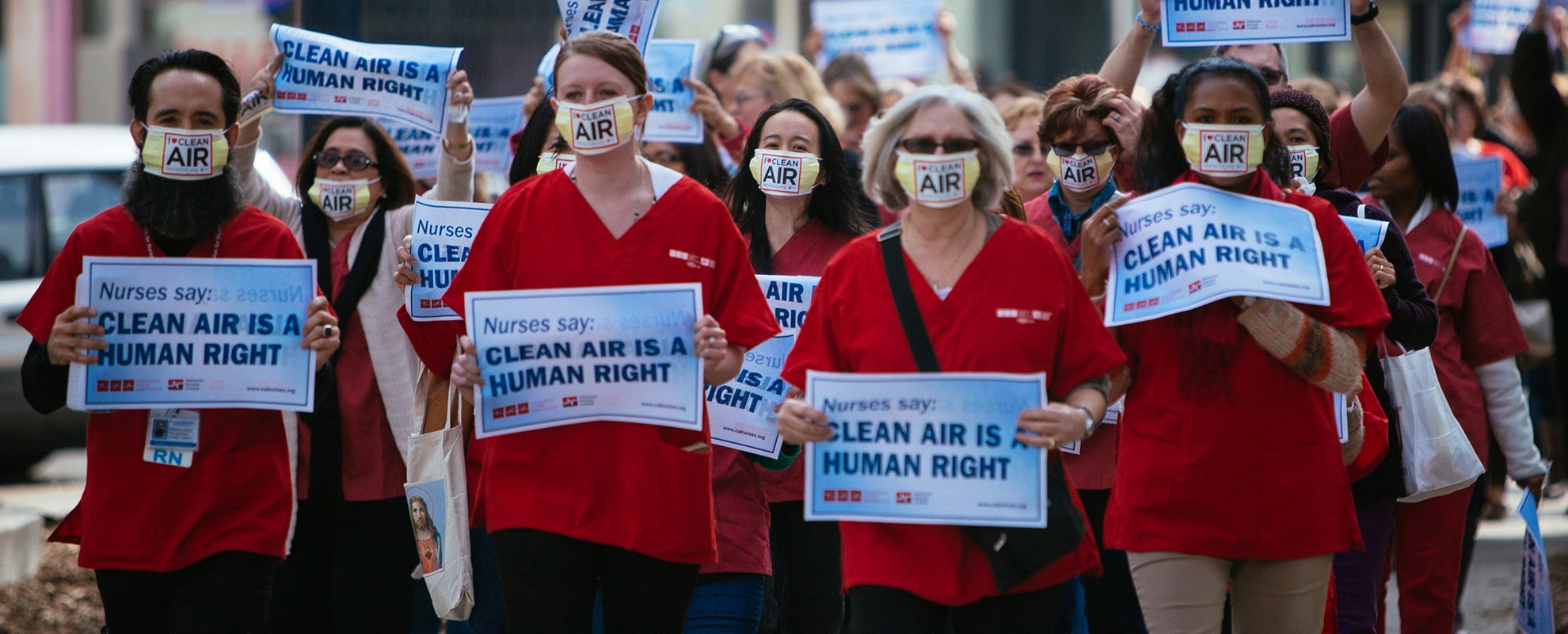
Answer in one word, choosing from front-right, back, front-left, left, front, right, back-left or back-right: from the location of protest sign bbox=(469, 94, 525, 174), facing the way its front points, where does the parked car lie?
back-right

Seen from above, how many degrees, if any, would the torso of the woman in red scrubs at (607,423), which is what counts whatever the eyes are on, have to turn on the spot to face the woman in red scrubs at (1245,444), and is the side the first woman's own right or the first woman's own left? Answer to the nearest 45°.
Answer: approximately 90° to the first woman's own left

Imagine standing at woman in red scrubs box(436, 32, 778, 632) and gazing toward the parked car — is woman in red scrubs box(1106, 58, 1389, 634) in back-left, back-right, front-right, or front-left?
back-right

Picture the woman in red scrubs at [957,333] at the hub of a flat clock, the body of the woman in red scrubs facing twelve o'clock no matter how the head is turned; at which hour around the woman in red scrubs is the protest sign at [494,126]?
The protest sign is roughly at 5 o'clock from the woman in red scrubs.

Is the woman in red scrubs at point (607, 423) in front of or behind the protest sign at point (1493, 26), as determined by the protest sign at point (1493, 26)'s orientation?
in front

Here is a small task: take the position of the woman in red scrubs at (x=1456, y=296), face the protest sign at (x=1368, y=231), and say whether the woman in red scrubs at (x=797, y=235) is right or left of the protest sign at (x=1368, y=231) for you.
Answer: right

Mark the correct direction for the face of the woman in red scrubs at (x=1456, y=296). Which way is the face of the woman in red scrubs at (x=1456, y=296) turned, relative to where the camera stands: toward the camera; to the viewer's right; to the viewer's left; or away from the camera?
to the viewer's left

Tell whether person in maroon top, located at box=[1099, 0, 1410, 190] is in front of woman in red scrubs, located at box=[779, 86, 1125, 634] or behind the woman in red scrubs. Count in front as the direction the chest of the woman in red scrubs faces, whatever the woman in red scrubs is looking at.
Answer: behind

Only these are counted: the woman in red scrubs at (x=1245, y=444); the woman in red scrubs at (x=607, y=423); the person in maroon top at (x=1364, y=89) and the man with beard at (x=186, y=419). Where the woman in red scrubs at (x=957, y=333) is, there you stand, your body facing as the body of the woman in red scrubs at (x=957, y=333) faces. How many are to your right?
2

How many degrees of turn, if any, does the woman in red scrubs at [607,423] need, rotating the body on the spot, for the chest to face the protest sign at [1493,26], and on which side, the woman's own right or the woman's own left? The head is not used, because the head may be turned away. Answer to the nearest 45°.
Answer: approximately 135° to the woman's own left
